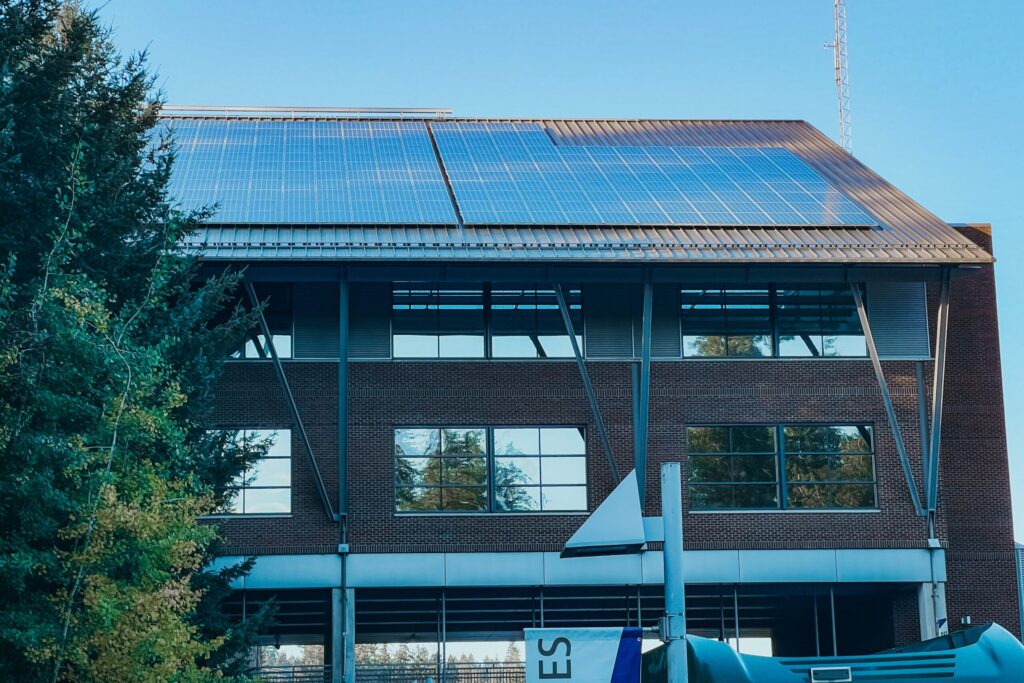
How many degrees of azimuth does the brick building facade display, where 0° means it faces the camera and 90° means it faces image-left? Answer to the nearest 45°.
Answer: approximately 0°

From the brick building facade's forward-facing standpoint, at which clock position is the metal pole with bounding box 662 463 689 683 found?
The metal pole is roughly at 12 o'clock from the brick building facade.

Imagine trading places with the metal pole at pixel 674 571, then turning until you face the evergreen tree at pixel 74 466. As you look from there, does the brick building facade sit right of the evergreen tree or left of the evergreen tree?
right

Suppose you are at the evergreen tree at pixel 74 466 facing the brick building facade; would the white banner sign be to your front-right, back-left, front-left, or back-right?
back-right

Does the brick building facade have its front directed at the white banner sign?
yes
